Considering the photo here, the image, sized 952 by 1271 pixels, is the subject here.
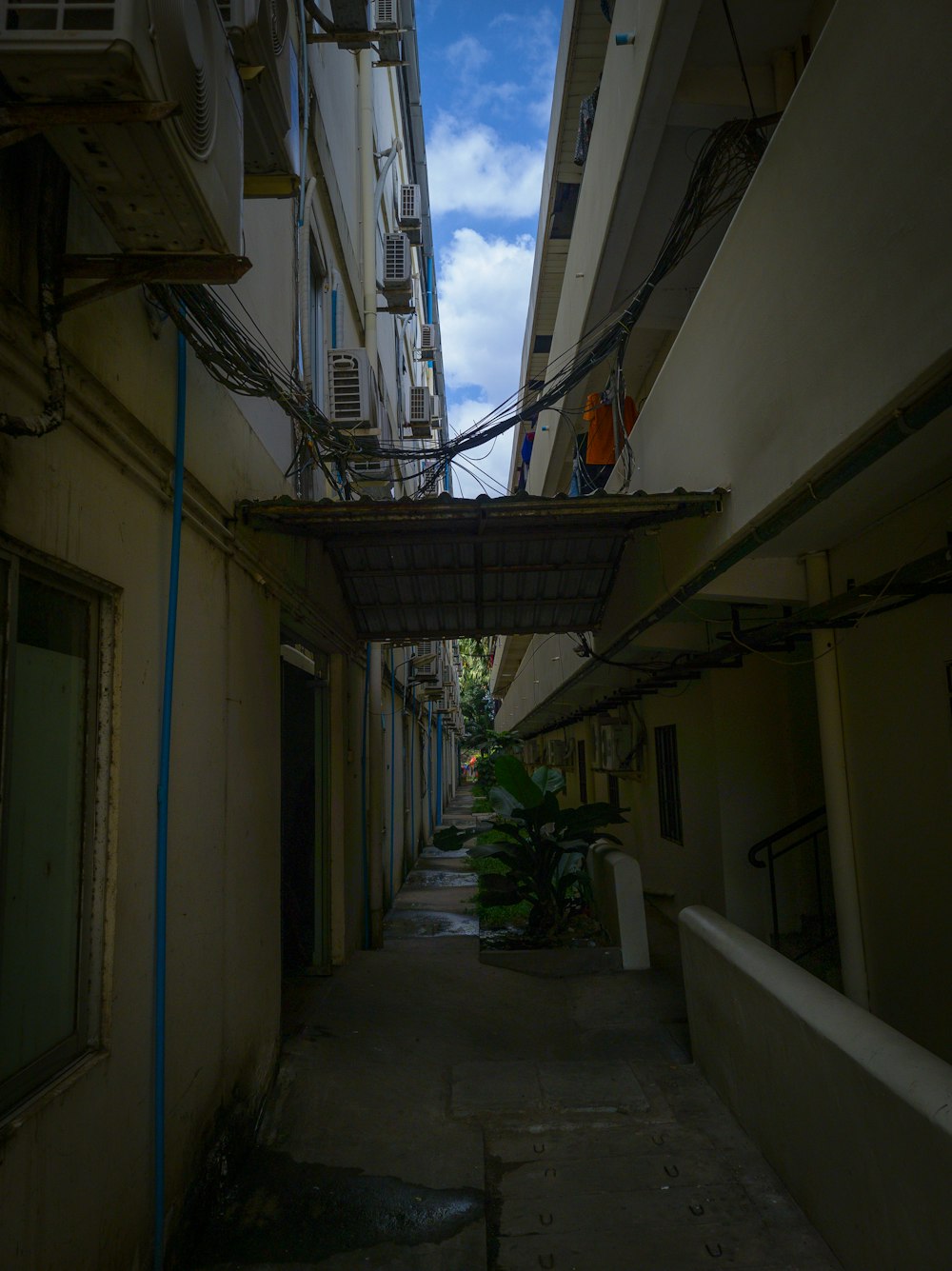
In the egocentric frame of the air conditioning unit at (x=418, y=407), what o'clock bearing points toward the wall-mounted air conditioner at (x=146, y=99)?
The wall-mounted air conditioner is roughly at 3 o'clock from the air conditioning unit.

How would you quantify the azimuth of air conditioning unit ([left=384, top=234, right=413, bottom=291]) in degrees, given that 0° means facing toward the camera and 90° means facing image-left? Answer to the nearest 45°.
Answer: approximately 270°

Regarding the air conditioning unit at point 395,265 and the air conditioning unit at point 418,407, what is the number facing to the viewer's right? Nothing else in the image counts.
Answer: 2

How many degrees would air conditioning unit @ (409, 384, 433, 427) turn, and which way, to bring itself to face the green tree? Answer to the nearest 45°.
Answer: approximately 90° to its left

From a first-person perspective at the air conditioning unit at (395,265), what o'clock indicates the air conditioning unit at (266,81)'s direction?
the air conditioning unit at (266,81) is roughly at 3 o'clock from the air conditioning unit at (395,265).

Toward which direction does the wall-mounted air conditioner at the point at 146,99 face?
to the viewer's right

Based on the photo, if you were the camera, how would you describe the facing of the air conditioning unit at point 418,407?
facing to the right of the viewer
